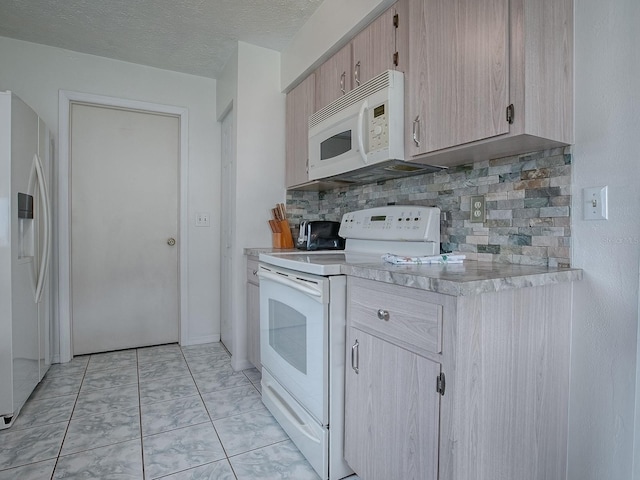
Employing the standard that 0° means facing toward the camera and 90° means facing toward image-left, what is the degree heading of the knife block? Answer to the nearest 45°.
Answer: approximately 45°

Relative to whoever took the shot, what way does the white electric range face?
facing the viewer and to the left of the viewer

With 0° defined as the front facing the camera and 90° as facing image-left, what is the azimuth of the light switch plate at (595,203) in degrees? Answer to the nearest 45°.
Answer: approximately 45°

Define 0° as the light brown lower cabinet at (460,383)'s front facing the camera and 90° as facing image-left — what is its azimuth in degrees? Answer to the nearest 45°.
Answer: approximately 45°

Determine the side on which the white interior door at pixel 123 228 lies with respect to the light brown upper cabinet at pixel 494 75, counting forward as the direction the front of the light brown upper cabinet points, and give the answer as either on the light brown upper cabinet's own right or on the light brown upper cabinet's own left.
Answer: on the light brown upper cabinet's own right

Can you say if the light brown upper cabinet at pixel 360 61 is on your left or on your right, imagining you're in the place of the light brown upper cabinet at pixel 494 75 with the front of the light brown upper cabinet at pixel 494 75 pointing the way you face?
on your right

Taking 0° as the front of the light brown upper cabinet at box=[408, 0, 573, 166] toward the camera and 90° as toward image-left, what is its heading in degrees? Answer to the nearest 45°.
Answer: approximately 45°

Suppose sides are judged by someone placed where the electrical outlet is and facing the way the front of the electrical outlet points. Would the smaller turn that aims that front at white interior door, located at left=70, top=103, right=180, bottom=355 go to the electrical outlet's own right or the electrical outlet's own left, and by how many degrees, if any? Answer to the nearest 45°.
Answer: approximately 45° to the electrical outlet's own right

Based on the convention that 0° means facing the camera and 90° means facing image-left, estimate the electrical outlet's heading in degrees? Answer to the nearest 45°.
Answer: approximately 45°

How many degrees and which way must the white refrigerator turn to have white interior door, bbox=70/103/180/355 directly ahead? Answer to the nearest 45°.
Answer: approximately 45° to its left

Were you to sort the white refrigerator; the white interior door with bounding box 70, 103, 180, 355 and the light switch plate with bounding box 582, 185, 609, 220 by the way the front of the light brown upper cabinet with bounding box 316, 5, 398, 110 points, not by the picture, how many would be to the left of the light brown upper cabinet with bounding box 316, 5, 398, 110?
1

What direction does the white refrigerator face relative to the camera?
to the viewer's right

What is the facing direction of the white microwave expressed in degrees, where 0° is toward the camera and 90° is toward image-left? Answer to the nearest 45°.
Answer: approximately 45°

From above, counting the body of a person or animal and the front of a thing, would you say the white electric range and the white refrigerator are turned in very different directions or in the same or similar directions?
very different directions
